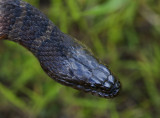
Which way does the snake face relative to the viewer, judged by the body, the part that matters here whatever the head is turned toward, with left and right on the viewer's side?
facing the viewer and to the right of the viewer
